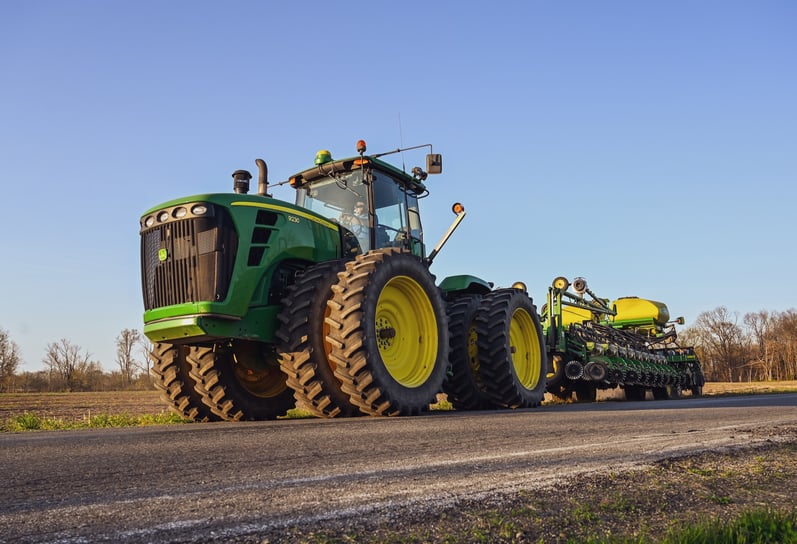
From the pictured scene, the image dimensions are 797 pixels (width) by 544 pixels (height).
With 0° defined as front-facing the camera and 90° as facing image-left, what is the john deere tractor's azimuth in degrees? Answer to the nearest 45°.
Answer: approximately 45°
